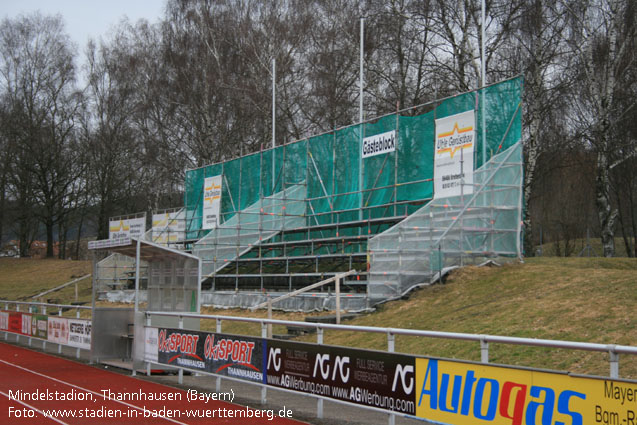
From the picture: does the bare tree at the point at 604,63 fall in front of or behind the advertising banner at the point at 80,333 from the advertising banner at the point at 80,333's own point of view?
behind

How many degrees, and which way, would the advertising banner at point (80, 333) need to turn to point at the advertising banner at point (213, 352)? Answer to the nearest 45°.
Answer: approximately 45° to its left

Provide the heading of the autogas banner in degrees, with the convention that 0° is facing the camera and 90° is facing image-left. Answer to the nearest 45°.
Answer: approximately 45°

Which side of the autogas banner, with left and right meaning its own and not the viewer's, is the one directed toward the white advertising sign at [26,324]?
right

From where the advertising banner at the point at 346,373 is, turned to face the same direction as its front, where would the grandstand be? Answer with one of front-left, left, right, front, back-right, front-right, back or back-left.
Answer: back-right

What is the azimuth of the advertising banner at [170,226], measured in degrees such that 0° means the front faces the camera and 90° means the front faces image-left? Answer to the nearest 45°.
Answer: approximately 45°

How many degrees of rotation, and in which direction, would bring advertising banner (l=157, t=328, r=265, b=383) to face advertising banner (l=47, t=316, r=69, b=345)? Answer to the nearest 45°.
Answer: approximately 90° to its right

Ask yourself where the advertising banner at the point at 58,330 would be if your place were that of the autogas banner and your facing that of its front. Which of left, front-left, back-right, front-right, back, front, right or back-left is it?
right
